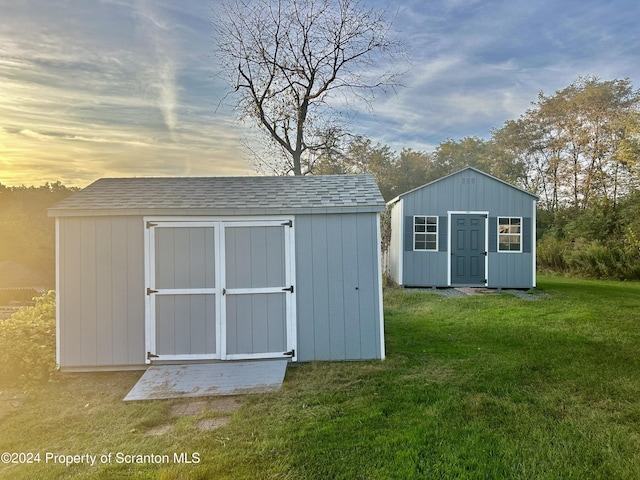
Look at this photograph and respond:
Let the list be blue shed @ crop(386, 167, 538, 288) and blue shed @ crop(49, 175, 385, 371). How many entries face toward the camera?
2

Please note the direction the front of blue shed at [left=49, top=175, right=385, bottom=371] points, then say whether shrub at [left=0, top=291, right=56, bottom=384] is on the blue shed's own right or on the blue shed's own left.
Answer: on the blue shed's own right

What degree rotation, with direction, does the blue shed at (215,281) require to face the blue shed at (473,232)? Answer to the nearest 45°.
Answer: approximately 135° to its left

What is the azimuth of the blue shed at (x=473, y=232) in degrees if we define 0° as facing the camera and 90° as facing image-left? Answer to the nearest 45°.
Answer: approximately 0°

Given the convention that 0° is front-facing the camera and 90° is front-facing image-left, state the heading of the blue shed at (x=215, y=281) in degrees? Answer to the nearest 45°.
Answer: approximately 0°

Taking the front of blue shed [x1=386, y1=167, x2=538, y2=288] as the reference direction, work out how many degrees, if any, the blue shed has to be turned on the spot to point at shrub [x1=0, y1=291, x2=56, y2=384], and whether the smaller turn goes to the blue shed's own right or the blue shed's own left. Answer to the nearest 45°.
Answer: approximately 45° to the blue shed's own right

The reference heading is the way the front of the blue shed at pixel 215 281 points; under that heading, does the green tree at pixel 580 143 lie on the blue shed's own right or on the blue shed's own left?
on the blue shed's own left

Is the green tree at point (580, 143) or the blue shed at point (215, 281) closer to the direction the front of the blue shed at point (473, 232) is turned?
the blue shed
